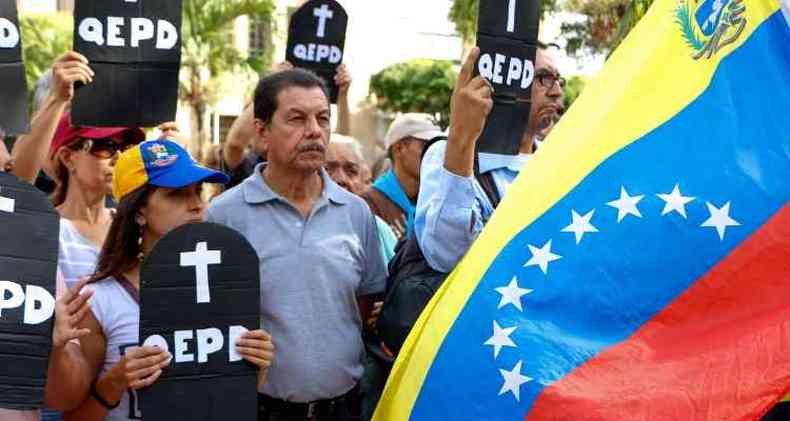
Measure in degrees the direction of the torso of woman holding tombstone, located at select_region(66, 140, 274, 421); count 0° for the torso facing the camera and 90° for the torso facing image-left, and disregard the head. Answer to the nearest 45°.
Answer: approximately 315°

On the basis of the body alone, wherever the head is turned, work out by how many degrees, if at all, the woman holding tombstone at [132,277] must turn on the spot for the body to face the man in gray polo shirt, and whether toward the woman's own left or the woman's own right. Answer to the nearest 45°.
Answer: approximately 45° to the woman's own left
